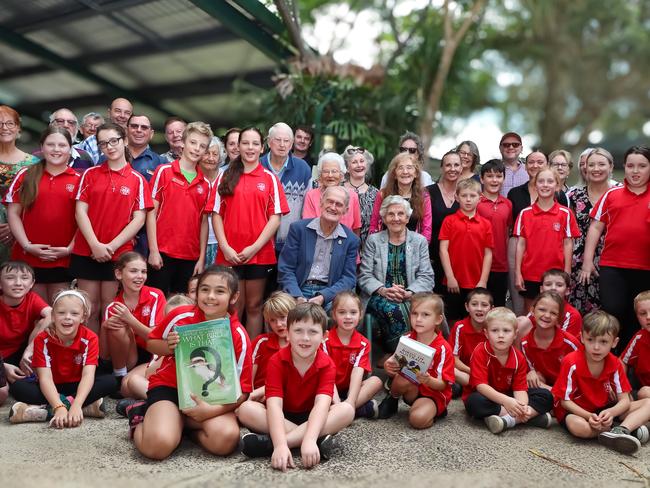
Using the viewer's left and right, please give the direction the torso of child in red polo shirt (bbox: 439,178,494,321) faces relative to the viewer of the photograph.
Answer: facing the viewer

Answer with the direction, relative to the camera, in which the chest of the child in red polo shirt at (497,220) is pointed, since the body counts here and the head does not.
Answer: toward the camera

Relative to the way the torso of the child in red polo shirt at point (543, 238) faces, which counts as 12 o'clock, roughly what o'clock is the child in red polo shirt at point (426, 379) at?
the child in red polo shirt at point (426, 379) is roughly at 1 o'clock from the child in red polo shirt at point (543, 238).

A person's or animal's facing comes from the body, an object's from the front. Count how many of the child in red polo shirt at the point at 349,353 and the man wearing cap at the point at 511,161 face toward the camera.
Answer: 2

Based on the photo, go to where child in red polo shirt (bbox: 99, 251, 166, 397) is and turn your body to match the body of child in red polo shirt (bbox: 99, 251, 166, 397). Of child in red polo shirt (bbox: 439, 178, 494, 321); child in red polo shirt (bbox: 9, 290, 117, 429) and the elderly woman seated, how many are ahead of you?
1

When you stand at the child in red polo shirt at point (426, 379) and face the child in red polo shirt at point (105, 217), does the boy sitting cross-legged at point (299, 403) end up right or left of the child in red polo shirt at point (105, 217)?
left

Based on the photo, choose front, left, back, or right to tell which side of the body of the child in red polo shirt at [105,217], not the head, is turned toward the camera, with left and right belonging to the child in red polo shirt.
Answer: front

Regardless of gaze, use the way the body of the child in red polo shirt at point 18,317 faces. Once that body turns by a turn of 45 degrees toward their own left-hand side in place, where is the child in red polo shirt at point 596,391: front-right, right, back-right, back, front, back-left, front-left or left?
front

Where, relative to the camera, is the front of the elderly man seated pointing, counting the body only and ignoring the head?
toward the camera

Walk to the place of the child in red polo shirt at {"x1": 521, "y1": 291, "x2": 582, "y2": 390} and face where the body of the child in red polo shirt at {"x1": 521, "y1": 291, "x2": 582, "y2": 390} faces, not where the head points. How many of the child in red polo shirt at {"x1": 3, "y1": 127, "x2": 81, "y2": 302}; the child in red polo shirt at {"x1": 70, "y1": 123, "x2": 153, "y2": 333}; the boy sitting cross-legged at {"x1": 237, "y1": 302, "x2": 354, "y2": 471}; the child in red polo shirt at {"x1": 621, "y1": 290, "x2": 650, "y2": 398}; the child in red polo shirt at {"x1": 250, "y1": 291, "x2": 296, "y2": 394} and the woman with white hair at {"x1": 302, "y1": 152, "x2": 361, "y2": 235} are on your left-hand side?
1

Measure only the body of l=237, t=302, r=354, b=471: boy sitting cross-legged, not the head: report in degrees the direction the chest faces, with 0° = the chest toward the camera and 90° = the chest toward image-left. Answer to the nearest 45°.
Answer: approximately 0°
